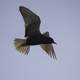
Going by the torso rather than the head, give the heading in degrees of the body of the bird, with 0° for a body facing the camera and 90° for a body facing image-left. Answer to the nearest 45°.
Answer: approximately 270°
